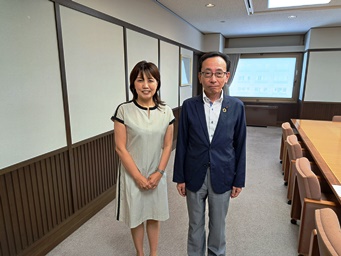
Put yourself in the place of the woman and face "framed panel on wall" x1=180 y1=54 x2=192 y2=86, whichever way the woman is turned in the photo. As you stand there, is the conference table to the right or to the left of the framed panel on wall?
right

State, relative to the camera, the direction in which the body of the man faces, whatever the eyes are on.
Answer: toward the camera

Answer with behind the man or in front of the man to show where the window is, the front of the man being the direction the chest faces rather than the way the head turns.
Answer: behind

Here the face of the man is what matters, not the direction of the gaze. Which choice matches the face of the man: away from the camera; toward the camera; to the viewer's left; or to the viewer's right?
toward the camera

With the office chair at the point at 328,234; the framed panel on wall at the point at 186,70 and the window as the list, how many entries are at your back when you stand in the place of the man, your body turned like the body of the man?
2

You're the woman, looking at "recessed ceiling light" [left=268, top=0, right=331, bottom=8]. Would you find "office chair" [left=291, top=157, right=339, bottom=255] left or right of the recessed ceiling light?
right

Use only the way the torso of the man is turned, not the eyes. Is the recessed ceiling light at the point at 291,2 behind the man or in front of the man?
behind

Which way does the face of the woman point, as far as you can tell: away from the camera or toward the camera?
toward the camera

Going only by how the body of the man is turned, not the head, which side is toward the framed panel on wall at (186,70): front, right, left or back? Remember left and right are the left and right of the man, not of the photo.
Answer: back

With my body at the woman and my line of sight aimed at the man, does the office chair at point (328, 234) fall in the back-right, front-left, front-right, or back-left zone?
front-right

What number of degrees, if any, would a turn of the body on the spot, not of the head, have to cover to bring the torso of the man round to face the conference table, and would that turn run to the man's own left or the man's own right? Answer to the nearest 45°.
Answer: approximately 135° to the man's own left

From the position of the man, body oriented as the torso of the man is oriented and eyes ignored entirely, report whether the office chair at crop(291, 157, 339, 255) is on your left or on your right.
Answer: on your left
